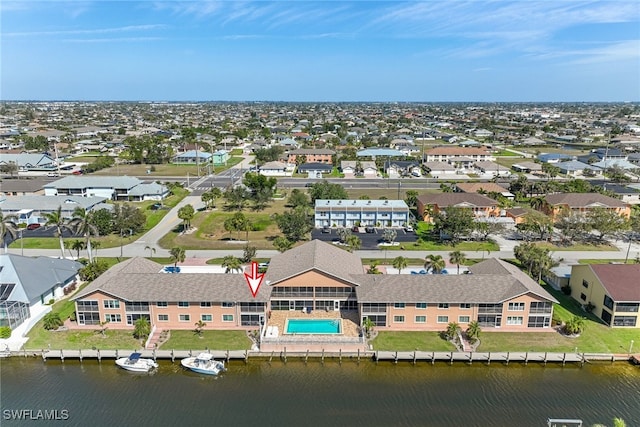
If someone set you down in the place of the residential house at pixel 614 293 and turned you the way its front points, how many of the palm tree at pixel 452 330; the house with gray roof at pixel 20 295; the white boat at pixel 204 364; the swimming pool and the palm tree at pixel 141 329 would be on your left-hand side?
0

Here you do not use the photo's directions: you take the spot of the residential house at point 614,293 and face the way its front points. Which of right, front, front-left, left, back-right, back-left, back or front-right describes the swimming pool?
front-right

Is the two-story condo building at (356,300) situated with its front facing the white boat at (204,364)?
no

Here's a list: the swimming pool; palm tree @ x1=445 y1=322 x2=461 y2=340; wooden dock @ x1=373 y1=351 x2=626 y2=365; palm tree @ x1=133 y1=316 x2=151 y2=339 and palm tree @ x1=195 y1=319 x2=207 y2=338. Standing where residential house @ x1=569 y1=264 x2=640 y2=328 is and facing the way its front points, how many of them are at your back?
0

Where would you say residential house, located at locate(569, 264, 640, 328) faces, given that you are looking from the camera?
facing the viewer

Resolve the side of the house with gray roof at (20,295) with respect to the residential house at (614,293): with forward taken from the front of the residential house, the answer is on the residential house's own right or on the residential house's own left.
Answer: on the residential house's own right

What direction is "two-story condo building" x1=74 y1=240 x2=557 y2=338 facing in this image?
toward the camera

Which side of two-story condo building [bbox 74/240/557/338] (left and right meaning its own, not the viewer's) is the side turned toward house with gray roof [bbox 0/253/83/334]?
right

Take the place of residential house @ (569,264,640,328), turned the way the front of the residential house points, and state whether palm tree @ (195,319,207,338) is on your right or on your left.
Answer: on your right

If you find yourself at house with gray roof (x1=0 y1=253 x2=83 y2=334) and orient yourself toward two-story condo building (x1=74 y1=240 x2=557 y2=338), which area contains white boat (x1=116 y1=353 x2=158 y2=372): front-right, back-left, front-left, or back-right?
front-right

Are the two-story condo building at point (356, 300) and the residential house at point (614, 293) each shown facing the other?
no

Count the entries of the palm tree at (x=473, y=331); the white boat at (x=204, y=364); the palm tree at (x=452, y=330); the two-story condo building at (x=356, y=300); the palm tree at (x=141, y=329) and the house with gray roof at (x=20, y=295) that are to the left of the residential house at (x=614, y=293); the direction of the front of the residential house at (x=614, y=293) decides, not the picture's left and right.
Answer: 0

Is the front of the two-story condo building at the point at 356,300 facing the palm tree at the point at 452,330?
no
